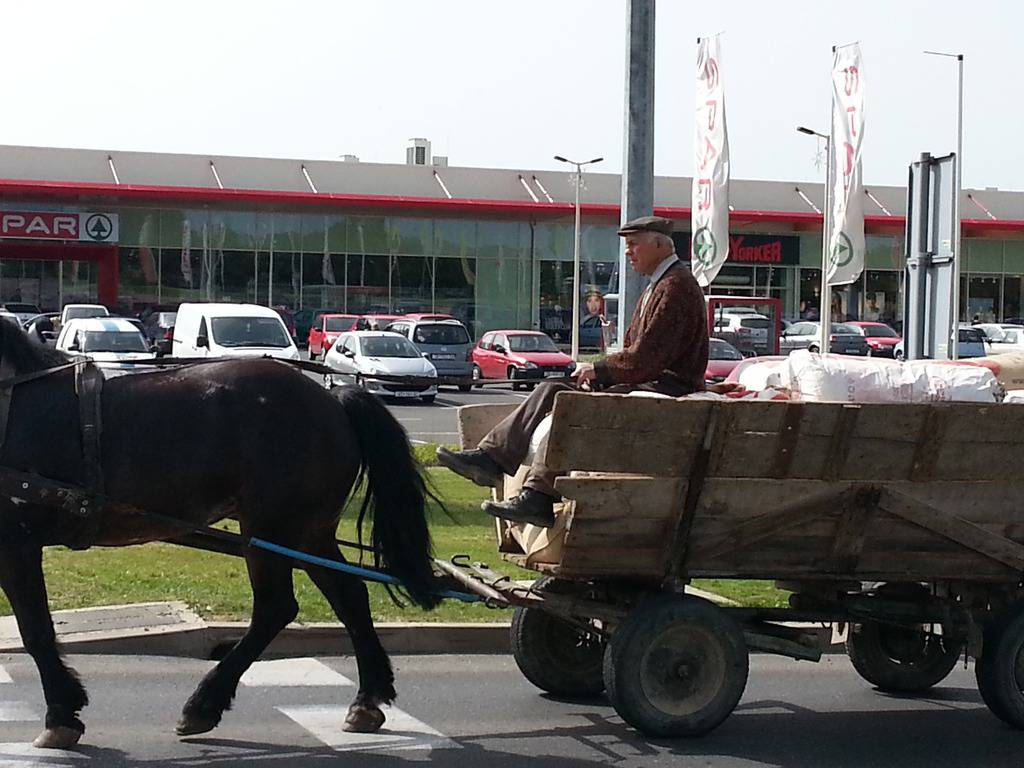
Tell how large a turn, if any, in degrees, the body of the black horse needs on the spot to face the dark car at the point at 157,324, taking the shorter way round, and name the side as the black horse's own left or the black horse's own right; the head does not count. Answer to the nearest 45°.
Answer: approximately 90° to the black horse's own right

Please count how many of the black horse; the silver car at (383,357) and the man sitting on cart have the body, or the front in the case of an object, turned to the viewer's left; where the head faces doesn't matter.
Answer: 2

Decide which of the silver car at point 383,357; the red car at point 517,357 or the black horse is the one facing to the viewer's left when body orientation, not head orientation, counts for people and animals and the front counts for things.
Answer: the black horse

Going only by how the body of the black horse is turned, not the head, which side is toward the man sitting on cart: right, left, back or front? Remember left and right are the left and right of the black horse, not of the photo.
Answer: back

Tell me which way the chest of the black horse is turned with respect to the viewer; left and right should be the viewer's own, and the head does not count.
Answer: facing to the left of the viewer

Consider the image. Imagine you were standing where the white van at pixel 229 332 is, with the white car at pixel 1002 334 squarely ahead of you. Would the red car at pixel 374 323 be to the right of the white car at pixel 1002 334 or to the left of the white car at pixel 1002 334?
left

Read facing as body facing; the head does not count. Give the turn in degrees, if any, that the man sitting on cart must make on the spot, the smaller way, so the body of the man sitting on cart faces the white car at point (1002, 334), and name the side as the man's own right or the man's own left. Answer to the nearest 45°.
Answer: approximately 90° to the man's own right

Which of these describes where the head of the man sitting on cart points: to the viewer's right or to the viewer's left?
to the viewer's left

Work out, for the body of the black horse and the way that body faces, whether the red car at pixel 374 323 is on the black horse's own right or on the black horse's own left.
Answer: on the black horse's own right

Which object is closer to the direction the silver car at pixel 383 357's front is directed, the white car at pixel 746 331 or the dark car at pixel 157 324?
the white car

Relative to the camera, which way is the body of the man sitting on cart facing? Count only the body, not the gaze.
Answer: to the viewer's left

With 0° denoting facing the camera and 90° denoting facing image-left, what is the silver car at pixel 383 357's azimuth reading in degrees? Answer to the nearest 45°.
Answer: approximately 315°

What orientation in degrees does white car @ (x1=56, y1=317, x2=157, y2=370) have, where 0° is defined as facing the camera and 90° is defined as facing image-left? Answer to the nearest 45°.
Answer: approximately 315°
